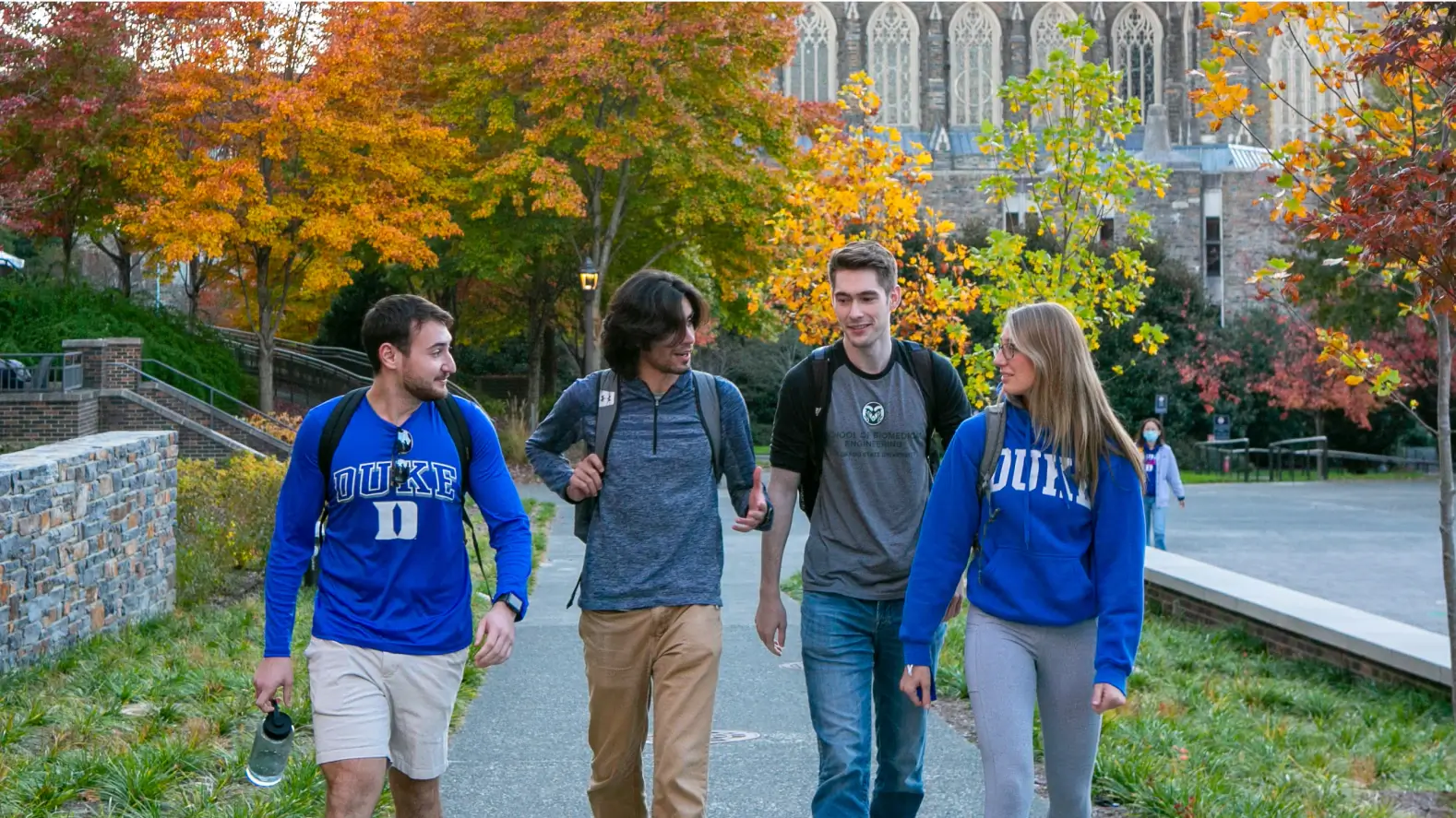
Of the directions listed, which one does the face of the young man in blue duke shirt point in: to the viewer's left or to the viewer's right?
to the viewer's right

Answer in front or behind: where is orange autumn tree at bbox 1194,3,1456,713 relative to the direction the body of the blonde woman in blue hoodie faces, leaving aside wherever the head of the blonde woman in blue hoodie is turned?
behind

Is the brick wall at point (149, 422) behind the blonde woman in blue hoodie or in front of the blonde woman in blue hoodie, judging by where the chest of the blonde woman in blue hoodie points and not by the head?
behind

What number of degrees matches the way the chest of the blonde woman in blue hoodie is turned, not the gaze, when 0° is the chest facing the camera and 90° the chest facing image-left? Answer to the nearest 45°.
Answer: approximately 0°

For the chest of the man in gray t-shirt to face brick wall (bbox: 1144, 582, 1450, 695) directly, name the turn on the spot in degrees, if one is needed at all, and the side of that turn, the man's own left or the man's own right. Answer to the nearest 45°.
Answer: approximately 135° to the man's own left

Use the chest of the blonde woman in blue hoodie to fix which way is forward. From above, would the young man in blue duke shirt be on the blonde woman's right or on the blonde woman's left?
on the blonde woman's right
